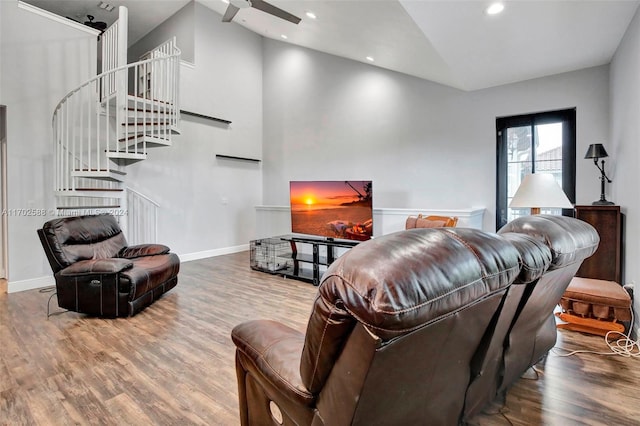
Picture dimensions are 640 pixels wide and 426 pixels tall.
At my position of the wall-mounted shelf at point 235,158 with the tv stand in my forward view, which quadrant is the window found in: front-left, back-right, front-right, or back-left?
front-left

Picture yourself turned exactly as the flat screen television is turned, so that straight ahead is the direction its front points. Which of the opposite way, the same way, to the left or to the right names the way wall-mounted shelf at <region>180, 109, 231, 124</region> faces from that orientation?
to the left

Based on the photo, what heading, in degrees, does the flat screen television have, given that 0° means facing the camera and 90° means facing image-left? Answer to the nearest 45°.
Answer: approximately 45°

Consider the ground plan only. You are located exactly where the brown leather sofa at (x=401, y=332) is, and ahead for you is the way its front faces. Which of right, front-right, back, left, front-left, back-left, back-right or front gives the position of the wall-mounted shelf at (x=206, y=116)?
front

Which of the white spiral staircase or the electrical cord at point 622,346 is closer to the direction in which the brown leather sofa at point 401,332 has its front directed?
the white spiral staircase

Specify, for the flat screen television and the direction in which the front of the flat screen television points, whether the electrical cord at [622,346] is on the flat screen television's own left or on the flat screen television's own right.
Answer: on the flat screen television's own left

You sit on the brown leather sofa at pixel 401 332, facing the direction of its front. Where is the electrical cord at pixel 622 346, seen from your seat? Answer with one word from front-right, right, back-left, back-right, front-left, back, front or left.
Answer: right

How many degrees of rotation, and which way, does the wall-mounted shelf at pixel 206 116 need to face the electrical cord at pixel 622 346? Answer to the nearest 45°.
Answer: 0° — it already faces it

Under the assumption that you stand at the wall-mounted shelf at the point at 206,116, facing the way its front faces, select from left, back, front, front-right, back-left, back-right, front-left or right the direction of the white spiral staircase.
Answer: right
